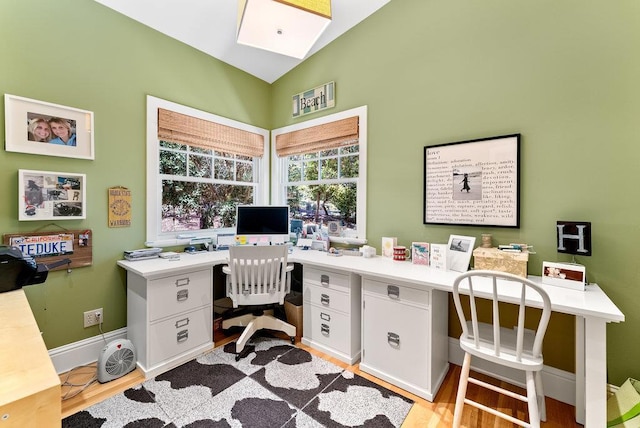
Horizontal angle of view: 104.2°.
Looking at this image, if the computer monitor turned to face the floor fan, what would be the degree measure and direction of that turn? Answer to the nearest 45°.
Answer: approximately 45° to its right

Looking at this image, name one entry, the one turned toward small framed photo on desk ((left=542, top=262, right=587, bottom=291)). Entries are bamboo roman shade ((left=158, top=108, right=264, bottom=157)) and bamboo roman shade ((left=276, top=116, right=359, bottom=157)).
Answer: bamboo roman shade ((left=158, top=108, right=264, bottom=157))

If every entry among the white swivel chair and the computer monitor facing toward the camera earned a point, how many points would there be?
1

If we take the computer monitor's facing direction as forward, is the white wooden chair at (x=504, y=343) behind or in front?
in front

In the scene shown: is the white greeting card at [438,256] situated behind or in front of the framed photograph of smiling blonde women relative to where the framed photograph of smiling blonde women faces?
in front

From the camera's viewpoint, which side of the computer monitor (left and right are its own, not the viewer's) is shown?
front

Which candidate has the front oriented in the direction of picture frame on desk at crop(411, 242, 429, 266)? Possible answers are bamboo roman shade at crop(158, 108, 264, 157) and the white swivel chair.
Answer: the bamboo roman shade

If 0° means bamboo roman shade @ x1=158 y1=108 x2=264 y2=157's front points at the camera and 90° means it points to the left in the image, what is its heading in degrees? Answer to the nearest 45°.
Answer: approximately 315°

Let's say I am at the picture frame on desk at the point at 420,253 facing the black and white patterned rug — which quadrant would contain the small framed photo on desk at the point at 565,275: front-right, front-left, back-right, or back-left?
back-left

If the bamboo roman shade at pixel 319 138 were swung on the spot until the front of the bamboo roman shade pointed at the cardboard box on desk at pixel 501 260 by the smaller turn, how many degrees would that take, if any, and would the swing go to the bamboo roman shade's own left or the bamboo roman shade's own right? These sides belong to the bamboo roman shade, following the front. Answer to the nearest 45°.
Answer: approximately 90° to the bamboo roman shade's own left

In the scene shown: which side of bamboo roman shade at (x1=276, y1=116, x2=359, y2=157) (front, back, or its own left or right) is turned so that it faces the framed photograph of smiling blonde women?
front

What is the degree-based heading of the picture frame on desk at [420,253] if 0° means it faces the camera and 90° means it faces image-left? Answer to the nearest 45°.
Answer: approximately 45°

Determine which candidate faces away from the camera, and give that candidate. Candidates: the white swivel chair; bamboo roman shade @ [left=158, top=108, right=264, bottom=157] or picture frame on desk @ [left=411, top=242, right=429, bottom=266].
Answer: the white swivel chair

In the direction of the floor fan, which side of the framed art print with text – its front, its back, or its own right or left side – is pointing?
front

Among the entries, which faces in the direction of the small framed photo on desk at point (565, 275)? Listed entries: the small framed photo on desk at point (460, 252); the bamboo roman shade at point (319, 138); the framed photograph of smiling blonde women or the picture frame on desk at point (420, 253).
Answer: the framed photograph of smiling blonde women

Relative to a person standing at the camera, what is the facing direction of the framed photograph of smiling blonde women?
facing the viewer and to the right of the viewer

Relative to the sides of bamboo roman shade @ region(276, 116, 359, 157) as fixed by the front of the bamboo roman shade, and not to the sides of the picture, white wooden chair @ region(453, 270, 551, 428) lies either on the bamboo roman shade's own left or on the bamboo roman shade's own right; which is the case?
on the bamboo roman shade's own left
